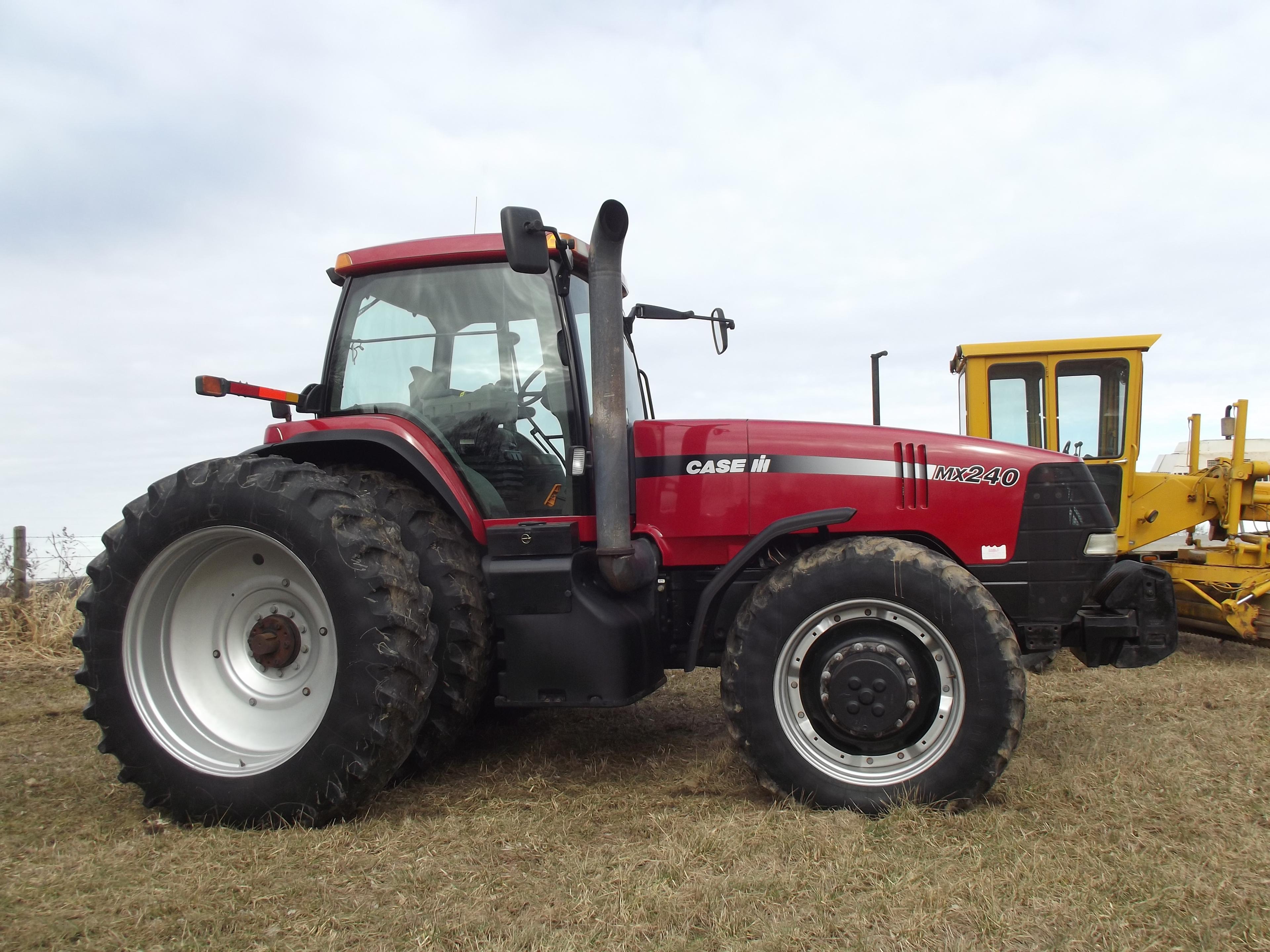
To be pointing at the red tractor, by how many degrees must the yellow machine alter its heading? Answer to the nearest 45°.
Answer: approximately 90° to its right

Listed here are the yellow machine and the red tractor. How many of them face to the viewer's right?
2

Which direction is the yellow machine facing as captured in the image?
to the viewer's right

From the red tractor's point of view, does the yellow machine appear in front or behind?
in front

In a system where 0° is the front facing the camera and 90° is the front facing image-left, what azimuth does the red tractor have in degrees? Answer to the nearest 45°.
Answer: approximately 270°
